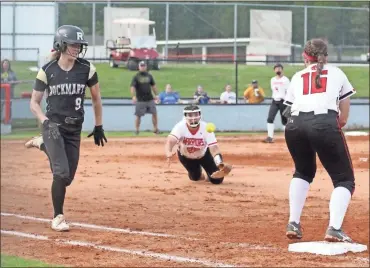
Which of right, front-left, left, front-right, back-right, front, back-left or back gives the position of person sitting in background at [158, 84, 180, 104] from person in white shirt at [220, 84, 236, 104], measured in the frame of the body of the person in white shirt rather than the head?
right

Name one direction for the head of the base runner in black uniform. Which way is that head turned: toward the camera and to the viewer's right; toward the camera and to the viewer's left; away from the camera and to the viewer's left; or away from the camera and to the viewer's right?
toward the camera and to the viewer's right

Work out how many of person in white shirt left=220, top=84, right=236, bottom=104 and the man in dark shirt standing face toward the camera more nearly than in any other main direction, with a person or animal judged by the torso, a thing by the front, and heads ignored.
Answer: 2

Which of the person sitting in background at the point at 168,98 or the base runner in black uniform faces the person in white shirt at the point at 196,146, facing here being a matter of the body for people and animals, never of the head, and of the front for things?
the person sitting in background

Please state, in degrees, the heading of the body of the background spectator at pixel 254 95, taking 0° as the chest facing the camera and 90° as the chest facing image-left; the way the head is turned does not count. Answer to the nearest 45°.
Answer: approximately 0°

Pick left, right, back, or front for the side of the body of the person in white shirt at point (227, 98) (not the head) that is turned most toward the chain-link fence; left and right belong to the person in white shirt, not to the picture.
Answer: back

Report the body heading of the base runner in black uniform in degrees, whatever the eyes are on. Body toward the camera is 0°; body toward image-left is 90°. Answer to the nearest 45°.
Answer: approximately 315°

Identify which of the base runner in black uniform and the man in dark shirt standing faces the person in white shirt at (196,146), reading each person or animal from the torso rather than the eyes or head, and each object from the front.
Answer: the man in dark shirt standing

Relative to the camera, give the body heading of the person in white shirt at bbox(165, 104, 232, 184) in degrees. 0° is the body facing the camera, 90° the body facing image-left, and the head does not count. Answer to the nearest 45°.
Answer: approximately 0°

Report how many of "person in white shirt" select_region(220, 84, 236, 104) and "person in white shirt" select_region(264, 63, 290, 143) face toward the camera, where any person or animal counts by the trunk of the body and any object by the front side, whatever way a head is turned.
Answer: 2
